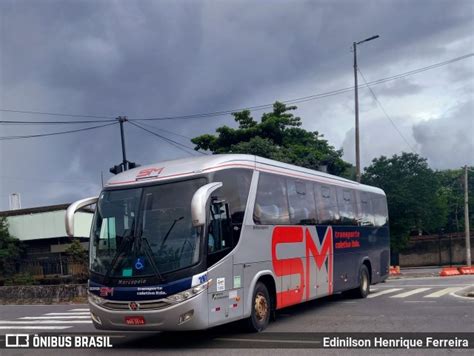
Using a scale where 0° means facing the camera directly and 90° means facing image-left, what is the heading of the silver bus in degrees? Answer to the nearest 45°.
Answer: approximately 45°

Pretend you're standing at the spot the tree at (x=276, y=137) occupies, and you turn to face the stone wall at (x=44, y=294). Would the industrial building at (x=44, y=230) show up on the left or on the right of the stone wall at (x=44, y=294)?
right

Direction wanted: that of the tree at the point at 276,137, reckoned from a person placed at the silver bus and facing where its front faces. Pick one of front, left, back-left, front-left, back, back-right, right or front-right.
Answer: back-right

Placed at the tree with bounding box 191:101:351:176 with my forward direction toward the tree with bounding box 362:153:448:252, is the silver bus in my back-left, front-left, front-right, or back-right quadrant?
back-right

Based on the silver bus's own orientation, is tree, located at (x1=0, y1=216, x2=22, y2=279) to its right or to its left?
on its right
